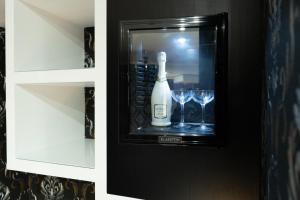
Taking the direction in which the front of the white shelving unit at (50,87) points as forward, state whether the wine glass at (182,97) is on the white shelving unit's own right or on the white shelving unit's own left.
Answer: on the white shelving unit's own left

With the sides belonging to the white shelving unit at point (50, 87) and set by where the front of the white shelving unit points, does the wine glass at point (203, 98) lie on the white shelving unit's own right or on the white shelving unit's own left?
on the white shelving unit's own left

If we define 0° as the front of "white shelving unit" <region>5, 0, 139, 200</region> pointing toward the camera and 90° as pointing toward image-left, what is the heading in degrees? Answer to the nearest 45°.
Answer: approximately 45°
